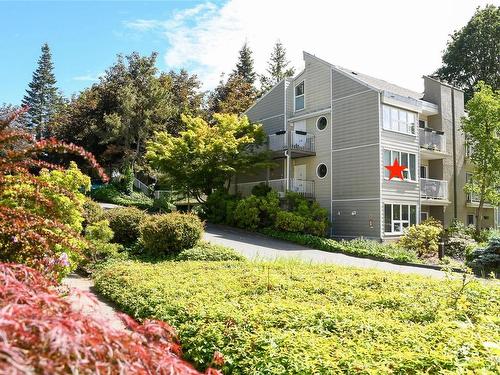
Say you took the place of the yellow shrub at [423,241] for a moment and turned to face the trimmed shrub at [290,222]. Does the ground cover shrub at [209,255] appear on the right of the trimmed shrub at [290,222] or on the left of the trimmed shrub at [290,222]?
left

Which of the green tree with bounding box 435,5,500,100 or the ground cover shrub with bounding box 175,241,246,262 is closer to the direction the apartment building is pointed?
the ground cover shrub

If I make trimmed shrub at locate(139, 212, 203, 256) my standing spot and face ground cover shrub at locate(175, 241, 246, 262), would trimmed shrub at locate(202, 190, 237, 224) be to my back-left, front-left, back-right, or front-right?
back-left
